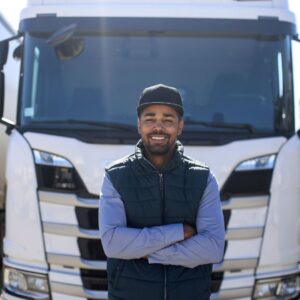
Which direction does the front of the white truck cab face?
toward the camera

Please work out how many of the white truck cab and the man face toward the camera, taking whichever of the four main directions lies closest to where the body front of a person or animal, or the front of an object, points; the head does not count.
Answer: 2

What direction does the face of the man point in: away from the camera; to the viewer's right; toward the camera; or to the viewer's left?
toward the camera

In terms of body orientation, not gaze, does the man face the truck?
no

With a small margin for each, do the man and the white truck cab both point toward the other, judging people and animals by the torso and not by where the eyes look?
no

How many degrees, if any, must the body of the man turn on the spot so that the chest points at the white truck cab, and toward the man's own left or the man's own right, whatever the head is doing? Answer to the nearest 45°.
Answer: approximately 180°

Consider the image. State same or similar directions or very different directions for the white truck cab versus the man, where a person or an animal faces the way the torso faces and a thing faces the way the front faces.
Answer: same or similar directions

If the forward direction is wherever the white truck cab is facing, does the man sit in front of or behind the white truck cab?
in front
